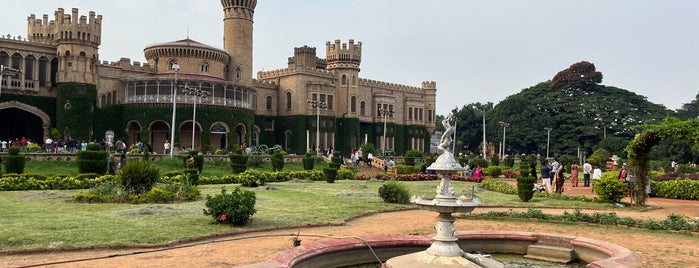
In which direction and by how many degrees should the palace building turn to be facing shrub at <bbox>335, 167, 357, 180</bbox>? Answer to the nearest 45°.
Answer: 0° — it already faces it

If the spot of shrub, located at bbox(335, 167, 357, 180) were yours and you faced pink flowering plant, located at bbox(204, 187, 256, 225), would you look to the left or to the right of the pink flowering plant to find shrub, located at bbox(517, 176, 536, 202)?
left

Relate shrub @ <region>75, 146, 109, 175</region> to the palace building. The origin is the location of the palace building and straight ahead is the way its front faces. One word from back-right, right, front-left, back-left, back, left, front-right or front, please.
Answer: front-right

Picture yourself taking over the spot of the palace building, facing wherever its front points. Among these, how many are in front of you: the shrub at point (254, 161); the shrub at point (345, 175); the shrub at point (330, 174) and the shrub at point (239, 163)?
4

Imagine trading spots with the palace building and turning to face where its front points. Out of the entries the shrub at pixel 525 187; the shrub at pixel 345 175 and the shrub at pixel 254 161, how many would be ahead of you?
3

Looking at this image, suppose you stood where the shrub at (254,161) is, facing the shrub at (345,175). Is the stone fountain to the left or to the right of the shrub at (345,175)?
right

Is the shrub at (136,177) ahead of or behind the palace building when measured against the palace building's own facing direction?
ahead

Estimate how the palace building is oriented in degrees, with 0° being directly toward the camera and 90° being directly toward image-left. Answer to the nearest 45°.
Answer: approximately 315°

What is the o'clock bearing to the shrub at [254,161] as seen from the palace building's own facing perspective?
The shrub is roughly at 12 o'clock from the palace building.

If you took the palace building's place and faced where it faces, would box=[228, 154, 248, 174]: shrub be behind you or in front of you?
in front

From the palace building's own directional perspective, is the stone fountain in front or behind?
in front

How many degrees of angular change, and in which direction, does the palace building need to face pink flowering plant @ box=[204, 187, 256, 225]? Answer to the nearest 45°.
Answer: approximately 45° to its right

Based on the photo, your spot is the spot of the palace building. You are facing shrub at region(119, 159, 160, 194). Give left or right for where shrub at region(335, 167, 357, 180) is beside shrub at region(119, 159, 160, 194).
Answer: left

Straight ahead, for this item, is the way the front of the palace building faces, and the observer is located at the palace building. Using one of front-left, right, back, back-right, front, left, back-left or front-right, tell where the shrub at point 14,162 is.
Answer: front-right
